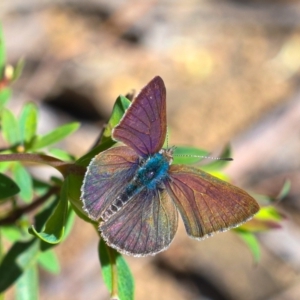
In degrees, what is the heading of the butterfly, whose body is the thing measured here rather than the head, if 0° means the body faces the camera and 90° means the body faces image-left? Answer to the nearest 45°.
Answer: approximately 225°
